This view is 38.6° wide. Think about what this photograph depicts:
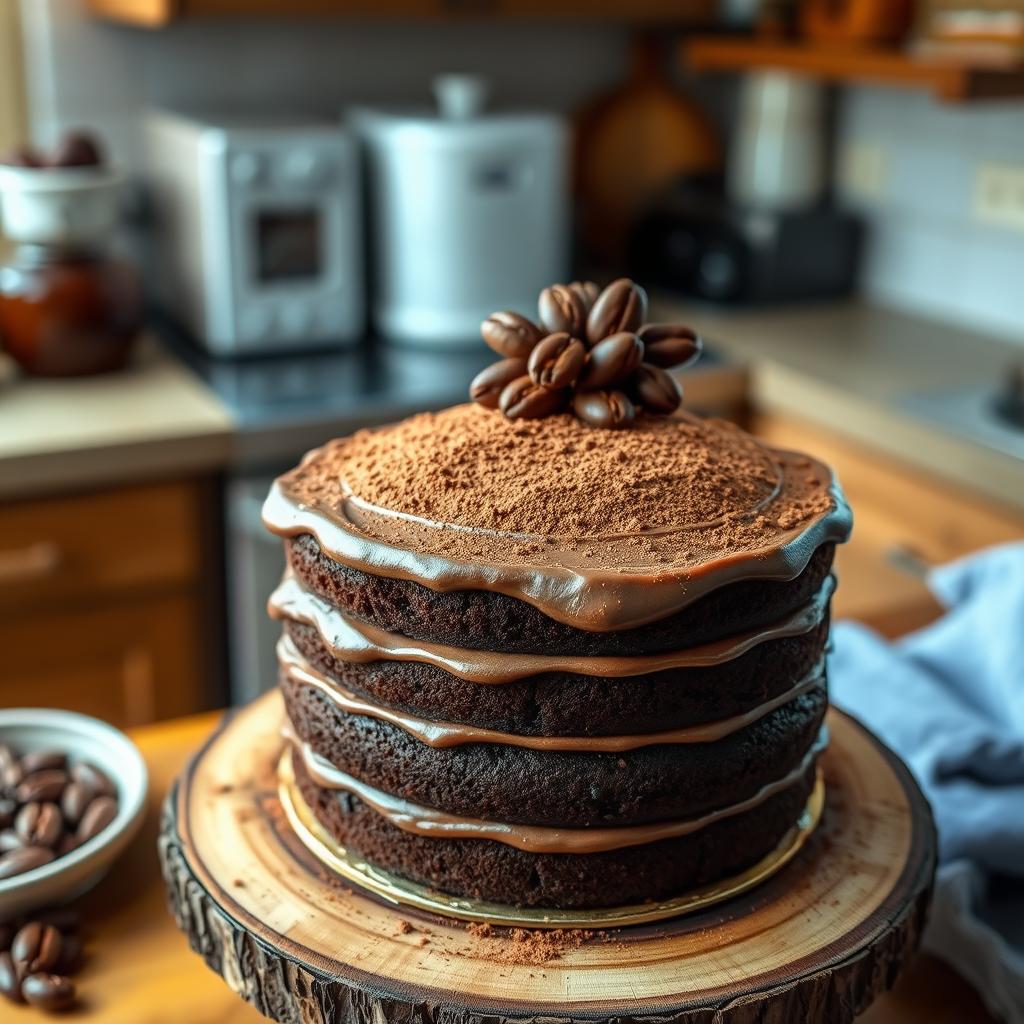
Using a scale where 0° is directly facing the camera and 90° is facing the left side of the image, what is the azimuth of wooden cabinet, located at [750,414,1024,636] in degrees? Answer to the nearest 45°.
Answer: approximately 45°

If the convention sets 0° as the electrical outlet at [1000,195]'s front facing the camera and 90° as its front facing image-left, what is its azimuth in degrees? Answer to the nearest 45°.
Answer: approximately 45°
